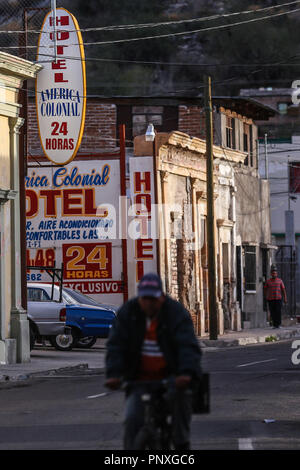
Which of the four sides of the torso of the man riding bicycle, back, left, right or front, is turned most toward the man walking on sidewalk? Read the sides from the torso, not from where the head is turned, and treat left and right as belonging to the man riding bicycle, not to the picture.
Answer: back

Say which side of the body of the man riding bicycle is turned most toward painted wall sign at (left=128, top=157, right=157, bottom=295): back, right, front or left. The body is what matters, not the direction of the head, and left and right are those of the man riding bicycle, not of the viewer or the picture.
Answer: back

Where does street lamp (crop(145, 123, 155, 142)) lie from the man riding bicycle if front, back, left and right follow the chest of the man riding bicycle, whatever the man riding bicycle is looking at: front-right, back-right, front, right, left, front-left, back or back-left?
back

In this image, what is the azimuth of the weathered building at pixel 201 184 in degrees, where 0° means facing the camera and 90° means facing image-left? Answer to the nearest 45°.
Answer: approximately 315°

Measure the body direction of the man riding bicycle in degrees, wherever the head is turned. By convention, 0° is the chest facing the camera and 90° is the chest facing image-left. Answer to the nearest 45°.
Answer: approximately 0°

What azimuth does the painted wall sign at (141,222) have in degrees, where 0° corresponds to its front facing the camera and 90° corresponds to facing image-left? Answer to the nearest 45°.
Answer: approximately 0°
